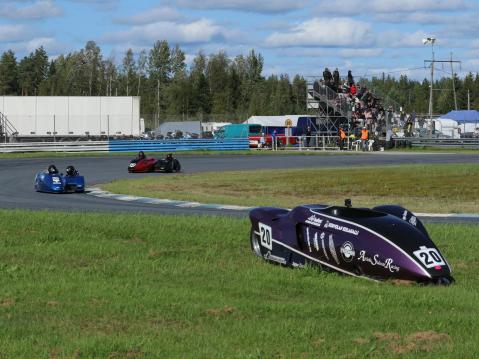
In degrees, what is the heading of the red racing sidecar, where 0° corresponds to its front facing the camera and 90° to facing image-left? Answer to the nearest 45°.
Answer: approximately 45°

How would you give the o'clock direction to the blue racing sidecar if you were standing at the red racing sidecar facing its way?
The blue racing sidecar is roughly at 11 o'clock from the red racing sidecar.
